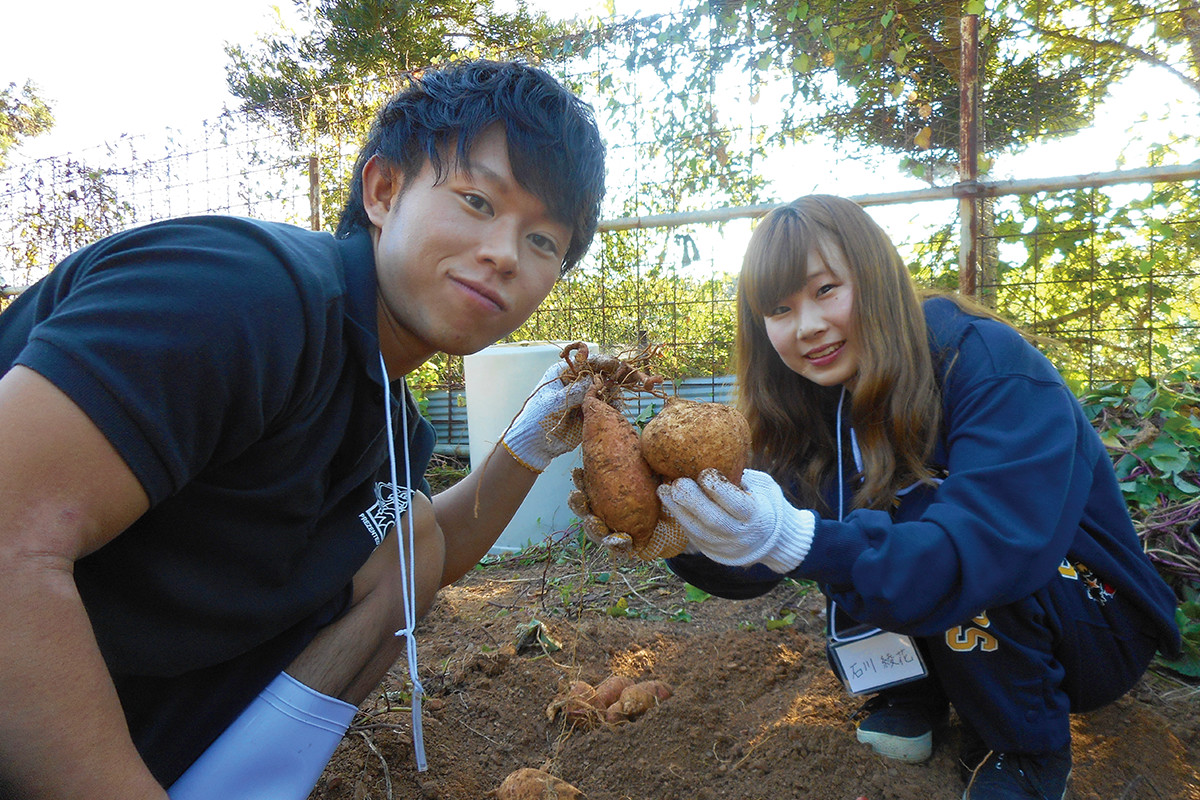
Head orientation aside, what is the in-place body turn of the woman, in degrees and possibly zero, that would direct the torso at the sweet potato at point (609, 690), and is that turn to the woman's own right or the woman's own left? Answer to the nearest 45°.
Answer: approximately 45° to the woman's own right

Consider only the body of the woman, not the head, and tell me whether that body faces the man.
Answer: yes

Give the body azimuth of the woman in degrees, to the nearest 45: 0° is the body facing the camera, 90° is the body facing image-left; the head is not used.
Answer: approximately 45°

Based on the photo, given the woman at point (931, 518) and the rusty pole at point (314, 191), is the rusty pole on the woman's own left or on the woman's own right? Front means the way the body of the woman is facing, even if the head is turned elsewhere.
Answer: on the woman's own right

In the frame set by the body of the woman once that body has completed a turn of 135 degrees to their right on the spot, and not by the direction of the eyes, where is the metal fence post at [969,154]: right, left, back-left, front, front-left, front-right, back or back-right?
front

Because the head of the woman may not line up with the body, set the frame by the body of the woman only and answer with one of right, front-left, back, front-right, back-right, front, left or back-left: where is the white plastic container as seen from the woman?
right

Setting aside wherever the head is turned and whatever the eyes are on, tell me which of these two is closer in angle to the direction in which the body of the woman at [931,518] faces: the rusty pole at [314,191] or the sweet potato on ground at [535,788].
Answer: the sweet potato on ground

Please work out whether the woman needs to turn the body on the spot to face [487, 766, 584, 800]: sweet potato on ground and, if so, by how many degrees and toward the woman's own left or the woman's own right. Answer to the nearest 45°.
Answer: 0° — they already face it
